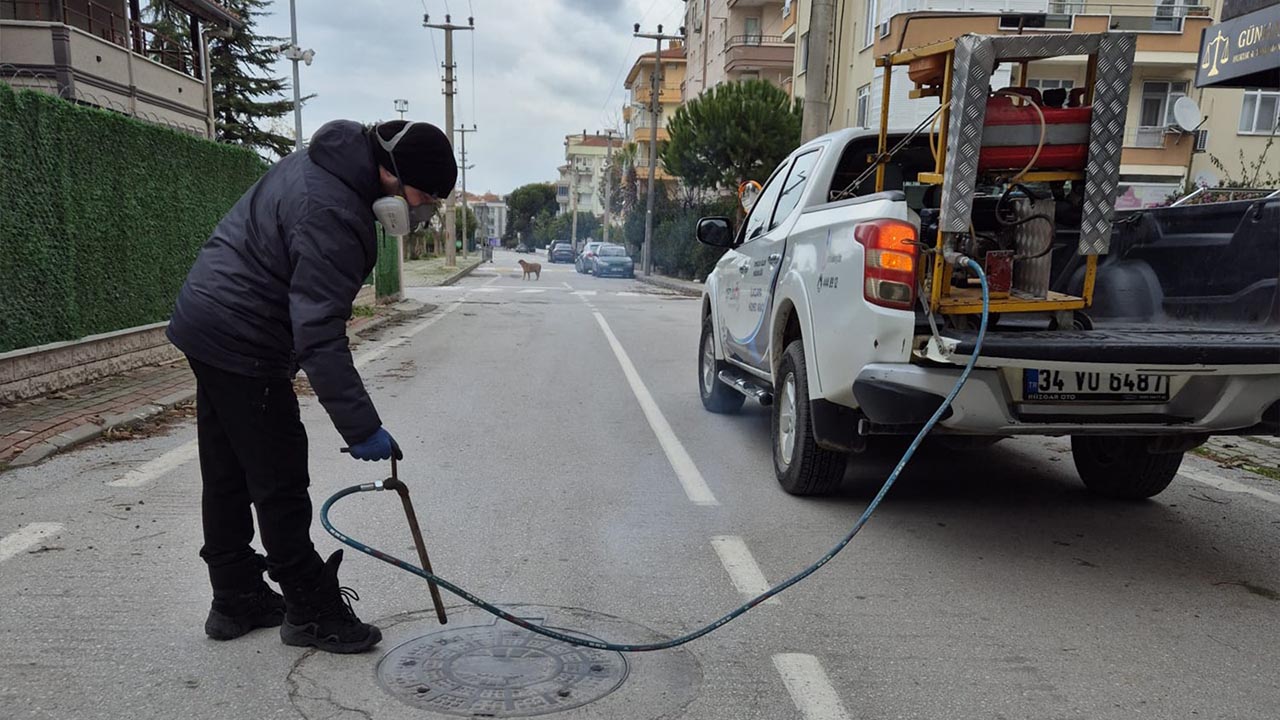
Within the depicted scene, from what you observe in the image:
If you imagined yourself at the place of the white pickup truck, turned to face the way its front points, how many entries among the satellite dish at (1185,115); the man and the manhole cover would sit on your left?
2

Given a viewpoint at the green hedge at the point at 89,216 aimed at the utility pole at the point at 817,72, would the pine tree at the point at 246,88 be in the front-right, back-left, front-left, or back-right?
front-left

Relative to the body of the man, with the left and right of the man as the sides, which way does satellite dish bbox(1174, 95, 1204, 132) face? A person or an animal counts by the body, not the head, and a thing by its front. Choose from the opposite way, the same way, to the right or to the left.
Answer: the opposite way

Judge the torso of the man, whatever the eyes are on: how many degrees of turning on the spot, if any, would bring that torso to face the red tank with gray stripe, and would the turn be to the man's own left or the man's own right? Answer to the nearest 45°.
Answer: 0° — they already face it

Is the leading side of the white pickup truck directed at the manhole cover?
no

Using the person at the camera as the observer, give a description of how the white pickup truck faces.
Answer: facing away from the viewer and to the left of the viewer

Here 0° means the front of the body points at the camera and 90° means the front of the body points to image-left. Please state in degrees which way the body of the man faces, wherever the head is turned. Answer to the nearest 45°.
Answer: approximately 270°

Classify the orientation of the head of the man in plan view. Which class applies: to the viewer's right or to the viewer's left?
to the viewer's right

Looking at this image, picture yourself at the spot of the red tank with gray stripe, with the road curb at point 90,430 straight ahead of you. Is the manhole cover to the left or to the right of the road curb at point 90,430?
left

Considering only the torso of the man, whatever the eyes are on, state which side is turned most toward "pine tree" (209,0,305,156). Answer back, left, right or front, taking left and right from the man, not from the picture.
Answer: left

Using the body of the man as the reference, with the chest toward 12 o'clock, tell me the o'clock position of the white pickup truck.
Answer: The white pickup truck is roughly at 12 o'clock from the man.

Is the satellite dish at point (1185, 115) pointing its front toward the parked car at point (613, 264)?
no

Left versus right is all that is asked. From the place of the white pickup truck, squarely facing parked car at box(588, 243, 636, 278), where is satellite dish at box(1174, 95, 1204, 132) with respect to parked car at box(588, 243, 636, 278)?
right

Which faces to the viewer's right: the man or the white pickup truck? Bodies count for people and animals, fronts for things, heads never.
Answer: the man
